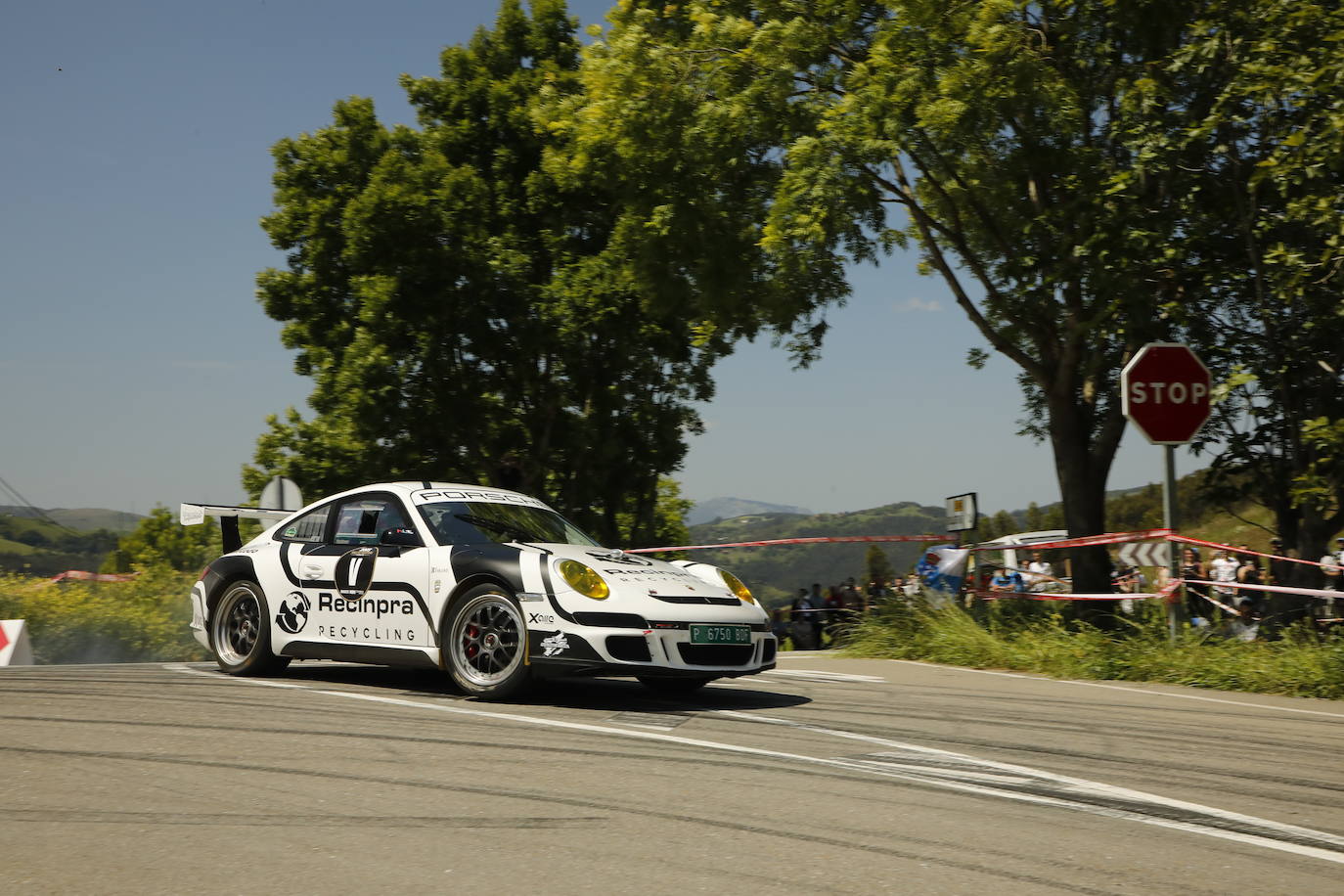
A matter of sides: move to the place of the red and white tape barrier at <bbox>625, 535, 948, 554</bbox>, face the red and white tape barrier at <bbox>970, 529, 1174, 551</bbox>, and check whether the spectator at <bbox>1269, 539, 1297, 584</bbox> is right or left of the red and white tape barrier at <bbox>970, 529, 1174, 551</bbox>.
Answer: left

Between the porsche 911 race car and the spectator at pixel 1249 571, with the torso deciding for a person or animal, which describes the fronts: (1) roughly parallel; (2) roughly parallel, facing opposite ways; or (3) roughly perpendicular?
roughly perpendicular

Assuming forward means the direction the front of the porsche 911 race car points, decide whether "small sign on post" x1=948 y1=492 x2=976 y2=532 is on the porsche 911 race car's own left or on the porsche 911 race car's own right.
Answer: on the porsche 911 race car's own left

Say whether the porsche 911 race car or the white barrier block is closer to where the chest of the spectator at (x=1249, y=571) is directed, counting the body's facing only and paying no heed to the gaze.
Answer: the porsche 911 race car

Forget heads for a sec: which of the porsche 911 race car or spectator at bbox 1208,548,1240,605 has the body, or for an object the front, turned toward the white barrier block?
the spectator

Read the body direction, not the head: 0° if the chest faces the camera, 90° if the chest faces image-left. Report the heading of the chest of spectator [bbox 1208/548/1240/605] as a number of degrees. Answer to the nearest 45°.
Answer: approximately 45°

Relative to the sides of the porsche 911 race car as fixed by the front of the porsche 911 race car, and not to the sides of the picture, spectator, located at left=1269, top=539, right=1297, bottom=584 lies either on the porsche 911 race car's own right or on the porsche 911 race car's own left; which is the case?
on the porsche 911 race car's own left

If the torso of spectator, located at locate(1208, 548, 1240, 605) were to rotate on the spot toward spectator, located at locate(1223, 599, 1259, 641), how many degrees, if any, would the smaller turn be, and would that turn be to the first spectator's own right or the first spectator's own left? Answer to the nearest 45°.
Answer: approximately 45° to the first spectator's own left
